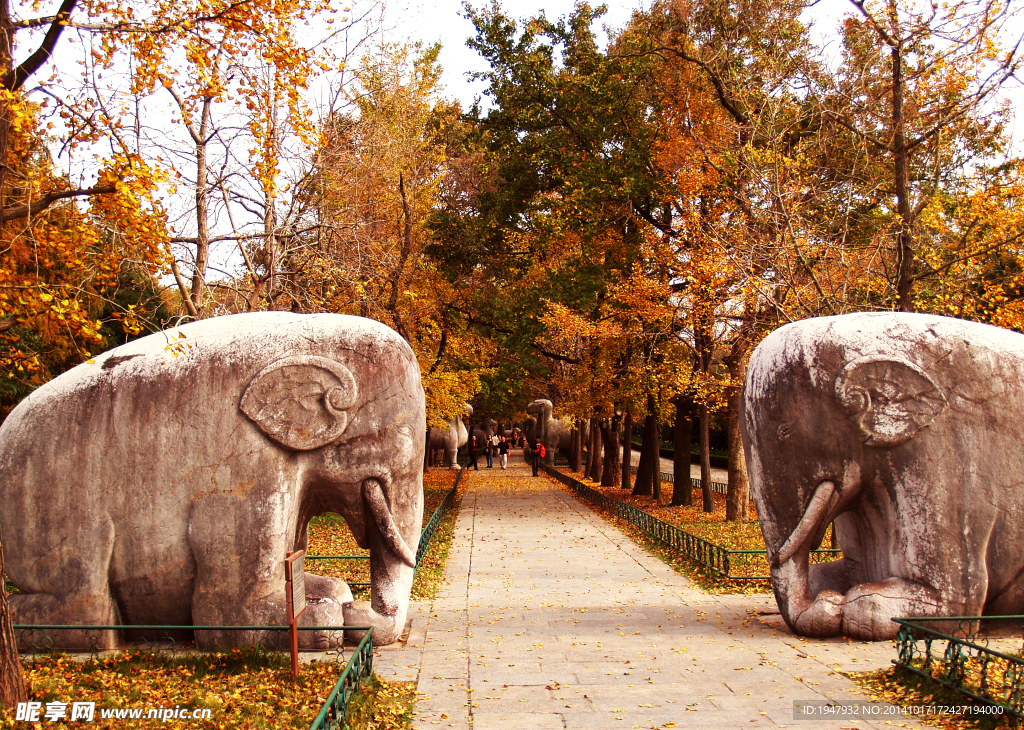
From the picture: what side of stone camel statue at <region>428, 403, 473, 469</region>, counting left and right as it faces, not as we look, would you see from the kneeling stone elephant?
right

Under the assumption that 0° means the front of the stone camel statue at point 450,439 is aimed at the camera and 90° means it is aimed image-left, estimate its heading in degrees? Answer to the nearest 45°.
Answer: approximately 270°

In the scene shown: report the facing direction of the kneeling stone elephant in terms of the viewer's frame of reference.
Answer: facing to the left of the viewer

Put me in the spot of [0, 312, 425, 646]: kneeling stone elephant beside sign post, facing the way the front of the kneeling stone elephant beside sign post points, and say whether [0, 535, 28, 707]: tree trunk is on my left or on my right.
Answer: on my right

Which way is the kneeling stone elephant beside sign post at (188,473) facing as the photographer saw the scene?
facing to the right of the viewer

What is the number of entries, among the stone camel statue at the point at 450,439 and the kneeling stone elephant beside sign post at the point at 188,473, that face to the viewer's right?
2

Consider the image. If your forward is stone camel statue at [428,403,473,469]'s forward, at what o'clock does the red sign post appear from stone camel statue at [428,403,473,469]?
The red sign post is roughly at 3 o'clock from the stone camel statue.

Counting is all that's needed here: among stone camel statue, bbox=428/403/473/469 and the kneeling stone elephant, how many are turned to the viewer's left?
1

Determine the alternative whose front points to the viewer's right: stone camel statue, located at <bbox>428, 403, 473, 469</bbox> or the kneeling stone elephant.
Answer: the stone camel statue
